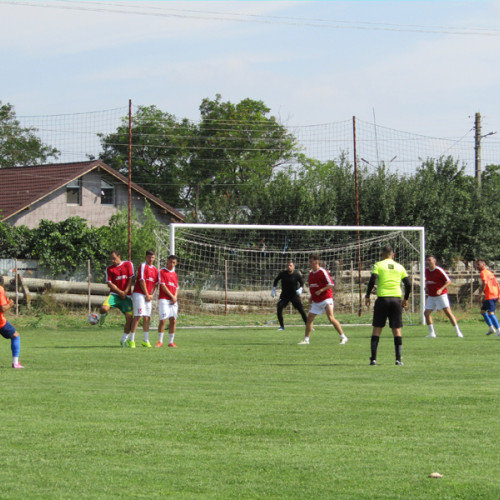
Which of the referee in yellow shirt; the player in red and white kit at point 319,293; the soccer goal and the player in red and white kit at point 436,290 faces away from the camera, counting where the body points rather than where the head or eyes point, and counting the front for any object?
the referee in yellow shirt

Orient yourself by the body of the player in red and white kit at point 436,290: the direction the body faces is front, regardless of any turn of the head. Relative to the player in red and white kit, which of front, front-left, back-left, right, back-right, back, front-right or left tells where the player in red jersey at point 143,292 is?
front

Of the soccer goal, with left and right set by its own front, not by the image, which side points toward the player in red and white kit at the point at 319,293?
front

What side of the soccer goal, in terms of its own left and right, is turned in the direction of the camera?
front

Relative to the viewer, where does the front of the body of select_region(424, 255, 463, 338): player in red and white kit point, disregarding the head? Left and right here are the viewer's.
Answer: facing the viewer and to the left of the viewer

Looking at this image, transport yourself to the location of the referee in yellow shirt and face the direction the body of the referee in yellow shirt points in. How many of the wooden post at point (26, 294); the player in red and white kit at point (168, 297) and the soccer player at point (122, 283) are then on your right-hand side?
0

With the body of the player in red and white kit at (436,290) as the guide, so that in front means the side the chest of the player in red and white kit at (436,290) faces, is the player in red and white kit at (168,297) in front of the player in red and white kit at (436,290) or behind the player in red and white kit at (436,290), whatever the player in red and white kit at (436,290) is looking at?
in front

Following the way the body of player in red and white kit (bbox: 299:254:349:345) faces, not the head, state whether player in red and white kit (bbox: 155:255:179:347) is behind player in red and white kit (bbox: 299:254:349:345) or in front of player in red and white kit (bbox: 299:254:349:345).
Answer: in front

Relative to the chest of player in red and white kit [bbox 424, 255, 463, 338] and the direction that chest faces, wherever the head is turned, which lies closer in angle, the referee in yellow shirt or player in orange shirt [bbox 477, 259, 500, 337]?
the referee in yellow shirt

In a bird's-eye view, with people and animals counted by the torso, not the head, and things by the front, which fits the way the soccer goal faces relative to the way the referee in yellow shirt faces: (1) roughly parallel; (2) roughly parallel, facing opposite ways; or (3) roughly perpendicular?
roughly parallel, facing opposite ways

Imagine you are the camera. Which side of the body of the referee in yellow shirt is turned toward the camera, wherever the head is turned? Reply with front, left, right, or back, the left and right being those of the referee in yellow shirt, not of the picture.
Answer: back

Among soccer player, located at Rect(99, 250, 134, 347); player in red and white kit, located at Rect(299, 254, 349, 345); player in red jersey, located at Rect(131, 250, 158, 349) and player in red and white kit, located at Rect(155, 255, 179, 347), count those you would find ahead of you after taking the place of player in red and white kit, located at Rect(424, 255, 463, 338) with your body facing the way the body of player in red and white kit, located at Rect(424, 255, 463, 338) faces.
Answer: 4

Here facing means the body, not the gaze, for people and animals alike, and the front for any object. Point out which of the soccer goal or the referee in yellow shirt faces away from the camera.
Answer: the referee in yellow shirt

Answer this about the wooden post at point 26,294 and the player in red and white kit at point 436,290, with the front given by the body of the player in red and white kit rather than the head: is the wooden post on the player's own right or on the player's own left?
on the player's own right

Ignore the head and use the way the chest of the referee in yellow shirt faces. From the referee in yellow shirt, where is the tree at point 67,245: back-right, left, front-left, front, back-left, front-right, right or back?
front-left

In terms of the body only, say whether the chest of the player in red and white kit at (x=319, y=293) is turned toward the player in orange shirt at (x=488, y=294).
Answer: no

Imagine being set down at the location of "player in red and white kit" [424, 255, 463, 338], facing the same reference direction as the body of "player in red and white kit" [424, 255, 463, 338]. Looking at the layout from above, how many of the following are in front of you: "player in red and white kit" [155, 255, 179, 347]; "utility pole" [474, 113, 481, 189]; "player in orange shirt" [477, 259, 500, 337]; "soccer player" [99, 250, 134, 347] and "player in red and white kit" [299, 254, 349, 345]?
3
